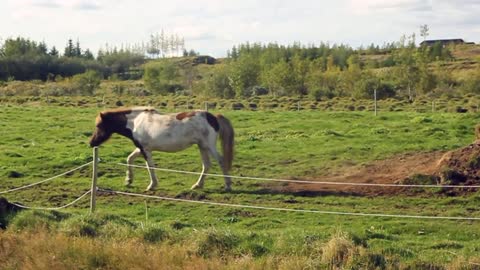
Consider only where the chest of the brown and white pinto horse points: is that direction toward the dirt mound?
no

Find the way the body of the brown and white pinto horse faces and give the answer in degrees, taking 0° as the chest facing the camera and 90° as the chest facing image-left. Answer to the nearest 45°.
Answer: approximately 90°
